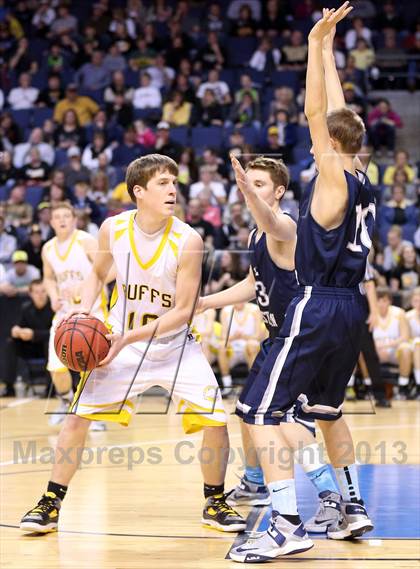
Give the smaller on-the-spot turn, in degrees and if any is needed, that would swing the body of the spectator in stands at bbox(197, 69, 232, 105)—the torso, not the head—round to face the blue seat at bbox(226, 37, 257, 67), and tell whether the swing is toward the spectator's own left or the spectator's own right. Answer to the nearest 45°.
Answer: approximately 180°

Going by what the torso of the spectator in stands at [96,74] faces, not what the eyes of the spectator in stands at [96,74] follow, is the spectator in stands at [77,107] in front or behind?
in front

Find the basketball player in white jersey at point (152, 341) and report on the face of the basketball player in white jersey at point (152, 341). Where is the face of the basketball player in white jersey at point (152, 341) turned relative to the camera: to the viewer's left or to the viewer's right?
to the viewer's right

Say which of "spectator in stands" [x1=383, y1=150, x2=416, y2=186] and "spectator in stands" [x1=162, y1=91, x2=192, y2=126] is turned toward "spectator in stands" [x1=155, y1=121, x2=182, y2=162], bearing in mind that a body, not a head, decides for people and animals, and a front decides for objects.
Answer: "spectator in stands" [x1=162, y1=91, x2=192, y2=126]

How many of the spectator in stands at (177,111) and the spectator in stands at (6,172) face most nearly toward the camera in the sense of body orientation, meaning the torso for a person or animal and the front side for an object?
2

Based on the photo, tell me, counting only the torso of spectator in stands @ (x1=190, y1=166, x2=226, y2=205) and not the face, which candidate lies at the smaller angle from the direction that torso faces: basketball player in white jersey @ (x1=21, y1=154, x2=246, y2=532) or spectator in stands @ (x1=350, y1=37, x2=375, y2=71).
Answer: the basketball player in white jersey

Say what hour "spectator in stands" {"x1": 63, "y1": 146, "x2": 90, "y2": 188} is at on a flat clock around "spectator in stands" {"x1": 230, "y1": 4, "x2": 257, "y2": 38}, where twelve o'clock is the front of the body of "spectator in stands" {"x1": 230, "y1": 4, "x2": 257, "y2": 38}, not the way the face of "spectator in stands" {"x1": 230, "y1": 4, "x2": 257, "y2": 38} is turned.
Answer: "spectator in stands" {"x1": 63, "y1": 146, "x2": 90, "y2": 188} is roughly at 1 o'clock from "spectator in stands" {"x1": 230, "y1": 4, "x2": 257, "y2": 38}.

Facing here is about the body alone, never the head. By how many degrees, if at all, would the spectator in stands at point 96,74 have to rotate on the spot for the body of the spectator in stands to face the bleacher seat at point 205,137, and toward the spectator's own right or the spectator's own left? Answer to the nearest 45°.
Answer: approximately 45° to the spectator's own left

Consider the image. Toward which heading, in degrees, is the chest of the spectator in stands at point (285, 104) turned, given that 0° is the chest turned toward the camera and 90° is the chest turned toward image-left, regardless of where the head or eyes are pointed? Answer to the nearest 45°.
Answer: approximately 0°
